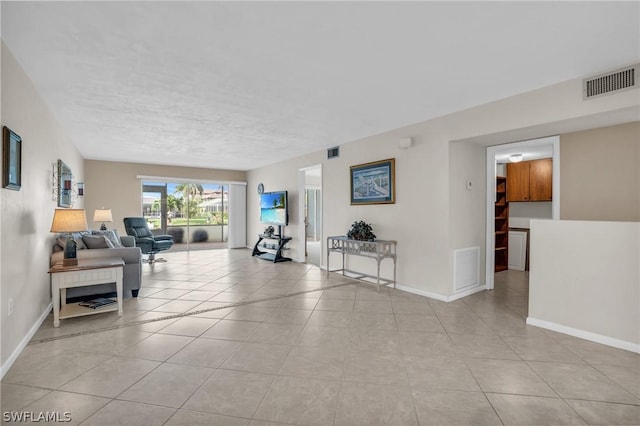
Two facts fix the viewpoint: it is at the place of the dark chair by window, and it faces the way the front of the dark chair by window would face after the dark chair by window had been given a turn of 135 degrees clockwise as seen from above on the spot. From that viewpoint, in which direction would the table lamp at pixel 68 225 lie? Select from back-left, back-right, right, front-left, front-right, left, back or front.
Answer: left

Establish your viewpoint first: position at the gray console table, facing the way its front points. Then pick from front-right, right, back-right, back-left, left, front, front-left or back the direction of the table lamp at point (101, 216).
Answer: front-right

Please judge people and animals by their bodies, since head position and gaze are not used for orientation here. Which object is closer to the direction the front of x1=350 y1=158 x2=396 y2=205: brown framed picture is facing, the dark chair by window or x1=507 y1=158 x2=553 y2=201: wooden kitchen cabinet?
the dark chair by window

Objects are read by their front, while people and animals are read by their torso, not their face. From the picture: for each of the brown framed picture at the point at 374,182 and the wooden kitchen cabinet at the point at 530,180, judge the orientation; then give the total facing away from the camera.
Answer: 0

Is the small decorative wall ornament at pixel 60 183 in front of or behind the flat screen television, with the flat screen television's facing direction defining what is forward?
in front

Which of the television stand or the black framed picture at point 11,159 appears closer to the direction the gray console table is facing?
the black framed picture

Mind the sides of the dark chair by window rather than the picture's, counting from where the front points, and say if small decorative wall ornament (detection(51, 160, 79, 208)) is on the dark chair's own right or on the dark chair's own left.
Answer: on the dark chair's own right

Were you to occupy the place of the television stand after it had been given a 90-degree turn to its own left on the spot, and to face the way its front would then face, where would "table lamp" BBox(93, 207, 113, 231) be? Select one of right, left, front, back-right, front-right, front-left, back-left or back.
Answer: back-right

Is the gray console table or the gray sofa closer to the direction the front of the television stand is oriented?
the gray sofa

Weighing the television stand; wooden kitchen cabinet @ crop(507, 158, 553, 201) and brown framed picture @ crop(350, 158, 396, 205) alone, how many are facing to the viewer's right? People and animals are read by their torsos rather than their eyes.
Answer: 0

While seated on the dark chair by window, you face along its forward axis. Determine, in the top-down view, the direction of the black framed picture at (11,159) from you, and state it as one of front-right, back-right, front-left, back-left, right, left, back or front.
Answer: front-right

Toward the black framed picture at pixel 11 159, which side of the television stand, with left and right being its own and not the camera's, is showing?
front

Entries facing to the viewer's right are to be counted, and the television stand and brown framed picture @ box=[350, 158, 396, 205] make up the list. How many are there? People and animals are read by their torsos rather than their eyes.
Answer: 0

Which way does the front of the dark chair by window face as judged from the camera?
facing the viewer and to the right of the viewer

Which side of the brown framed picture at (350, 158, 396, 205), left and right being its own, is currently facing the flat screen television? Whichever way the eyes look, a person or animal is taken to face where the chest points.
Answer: right

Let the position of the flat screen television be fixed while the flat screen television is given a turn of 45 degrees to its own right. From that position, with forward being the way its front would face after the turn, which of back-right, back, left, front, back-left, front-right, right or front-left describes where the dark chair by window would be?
front
